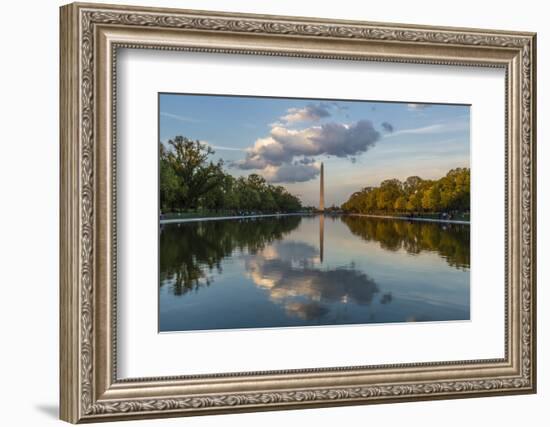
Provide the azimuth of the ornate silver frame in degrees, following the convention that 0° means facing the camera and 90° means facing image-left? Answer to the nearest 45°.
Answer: approximately 315°
